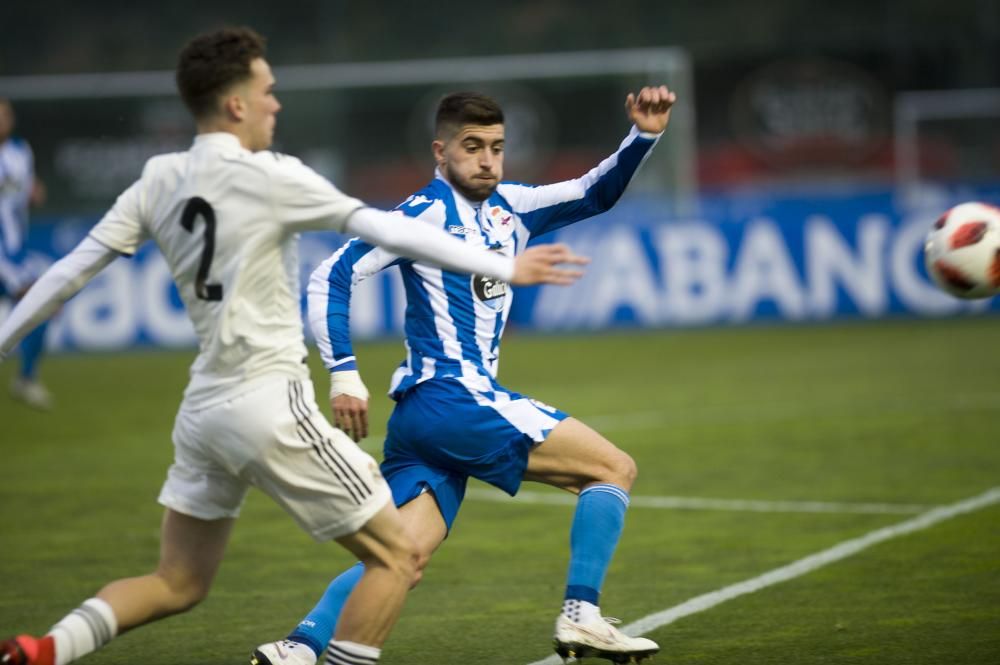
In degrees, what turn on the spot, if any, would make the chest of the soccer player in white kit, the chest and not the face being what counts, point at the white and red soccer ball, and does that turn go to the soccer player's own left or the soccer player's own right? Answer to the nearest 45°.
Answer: approximately 45° to the soccer player's own right

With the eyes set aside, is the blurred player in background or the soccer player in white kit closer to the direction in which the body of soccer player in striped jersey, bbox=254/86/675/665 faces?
the soccer player in white kit

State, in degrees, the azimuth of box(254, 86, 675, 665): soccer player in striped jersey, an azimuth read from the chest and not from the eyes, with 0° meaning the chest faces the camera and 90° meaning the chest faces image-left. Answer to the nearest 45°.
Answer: approximately 315°

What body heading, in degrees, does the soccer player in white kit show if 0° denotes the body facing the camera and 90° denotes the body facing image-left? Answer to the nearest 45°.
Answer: approximately 225°

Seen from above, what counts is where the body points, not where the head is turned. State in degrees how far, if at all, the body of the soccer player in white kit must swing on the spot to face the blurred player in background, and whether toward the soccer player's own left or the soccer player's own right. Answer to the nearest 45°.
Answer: approximately 45° to the soccer player's own left

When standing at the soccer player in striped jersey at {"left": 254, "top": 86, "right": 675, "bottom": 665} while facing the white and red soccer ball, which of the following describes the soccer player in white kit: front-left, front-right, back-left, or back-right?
back-right

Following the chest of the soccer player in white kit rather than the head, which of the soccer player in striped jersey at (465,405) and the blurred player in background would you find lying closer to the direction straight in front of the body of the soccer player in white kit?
the soccer player in striped jersey
